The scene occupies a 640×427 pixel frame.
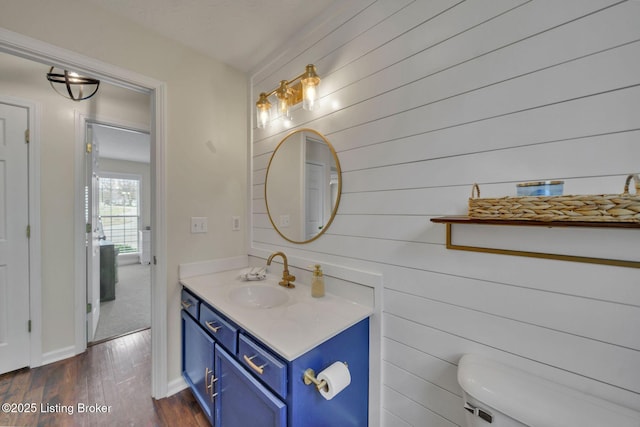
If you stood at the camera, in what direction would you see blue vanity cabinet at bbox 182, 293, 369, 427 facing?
facing the viewer and to the left of the viewer

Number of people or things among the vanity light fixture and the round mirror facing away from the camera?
0

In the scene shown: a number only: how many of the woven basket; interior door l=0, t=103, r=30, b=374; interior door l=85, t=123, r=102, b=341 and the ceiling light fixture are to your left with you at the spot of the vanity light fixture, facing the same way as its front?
1

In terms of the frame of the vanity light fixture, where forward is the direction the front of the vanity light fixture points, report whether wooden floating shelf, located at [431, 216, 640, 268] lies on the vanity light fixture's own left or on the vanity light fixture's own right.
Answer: on the vanity light fixture's own left

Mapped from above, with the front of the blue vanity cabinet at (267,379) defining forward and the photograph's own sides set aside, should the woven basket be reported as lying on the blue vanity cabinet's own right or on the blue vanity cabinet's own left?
on the blue vanity cabinet's own left

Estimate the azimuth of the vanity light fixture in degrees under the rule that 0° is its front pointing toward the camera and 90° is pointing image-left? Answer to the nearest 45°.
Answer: approximately 45°

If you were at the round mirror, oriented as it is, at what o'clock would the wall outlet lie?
The wall outlet is roughly at 3 o'clock from the round mirror.

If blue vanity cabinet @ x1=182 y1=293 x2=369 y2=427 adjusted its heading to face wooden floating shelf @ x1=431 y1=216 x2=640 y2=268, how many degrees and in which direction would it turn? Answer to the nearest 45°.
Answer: approximately 90° to its left

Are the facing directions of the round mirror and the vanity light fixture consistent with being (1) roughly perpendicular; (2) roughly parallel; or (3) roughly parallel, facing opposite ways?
roughly parallel

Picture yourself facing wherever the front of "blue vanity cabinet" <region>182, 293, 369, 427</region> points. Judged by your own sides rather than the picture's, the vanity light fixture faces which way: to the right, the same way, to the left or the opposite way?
the same way

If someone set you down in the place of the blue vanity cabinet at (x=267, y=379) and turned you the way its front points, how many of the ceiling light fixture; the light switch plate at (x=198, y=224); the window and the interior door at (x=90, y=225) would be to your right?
4

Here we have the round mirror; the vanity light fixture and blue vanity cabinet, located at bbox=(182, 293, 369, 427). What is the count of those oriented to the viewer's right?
0

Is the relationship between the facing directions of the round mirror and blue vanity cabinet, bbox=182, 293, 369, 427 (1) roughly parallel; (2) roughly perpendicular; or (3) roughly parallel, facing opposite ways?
roughly parallel
